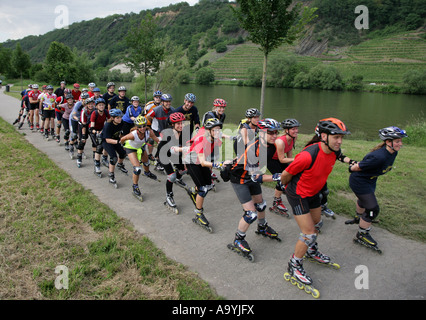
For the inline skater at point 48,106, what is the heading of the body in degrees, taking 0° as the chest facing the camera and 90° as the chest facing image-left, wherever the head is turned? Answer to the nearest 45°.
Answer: approximately 0°

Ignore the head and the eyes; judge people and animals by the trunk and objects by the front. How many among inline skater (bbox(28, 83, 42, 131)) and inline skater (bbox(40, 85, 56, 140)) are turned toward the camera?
2

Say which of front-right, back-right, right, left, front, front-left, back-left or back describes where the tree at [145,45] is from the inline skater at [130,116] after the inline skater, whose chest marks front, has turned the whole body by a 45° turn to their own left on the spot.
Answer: left

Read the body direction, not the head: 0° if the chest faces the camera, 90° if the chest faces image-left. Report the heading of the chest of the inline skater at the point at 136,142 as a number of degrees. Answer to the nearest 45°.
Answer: approximately 315°

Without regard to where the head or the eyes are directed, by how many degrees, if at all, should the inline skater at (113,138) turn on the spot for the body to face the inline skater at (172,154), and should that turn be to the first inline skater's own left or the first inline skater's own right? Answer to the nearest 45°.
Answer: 0° — they already face them

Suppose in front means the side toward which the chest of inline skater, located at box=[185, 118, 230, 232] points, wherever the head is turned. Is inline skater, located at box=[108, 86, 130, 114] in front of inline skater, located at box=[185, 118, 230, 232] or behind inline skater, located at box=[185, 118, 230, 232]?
behind

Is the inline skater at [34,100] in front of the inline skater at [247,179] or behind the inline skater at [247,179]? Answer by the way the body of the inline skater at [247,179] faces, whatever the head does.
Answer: behind
